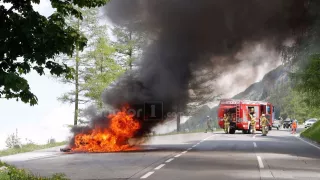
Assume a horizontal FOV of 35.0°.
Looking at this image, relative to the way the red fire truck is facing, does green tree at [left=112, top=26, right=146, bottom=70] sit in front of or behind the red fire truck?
behind

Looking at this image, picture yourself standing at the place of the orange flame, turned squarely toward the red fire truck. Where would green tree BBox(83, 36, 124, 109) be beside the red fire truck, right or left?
left
